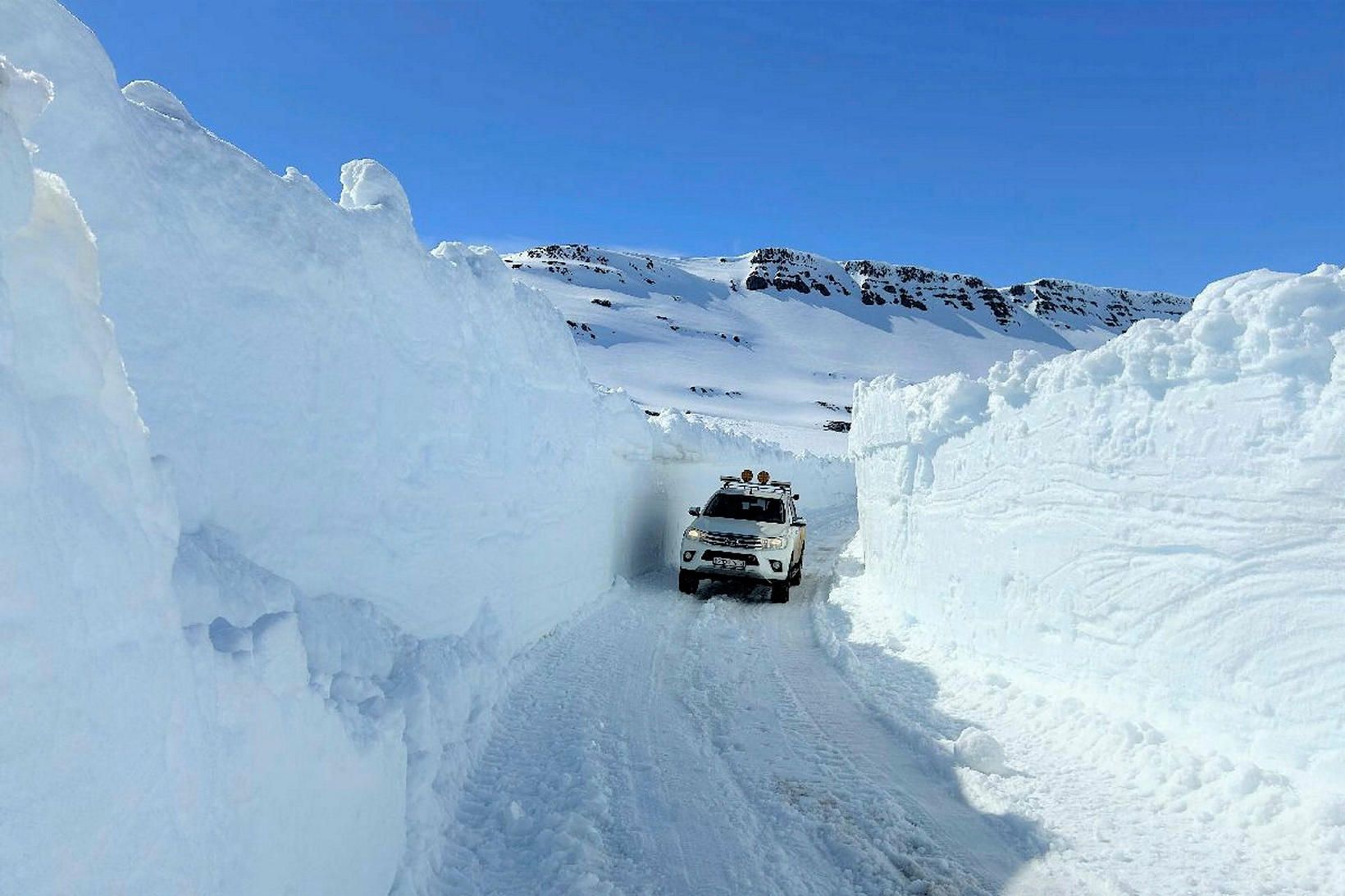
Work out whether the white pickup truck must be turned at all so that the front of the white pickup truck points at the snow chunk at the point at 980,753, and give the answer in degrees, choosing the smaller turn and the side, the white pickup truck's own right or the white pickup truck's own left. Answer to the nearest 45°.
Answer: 0° — it already faces it

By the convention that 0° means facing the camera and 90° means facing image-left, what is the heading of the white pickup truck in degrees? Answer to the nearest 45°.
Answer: approximately 0°

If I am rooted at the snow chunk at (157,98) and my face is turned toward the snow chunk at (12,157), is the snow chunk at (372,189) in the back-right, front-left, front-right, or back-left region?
back-left

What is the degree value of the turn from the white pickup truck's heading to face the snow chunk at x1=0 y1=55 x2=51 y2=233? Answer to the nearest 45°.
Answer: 0° — it already faces it
